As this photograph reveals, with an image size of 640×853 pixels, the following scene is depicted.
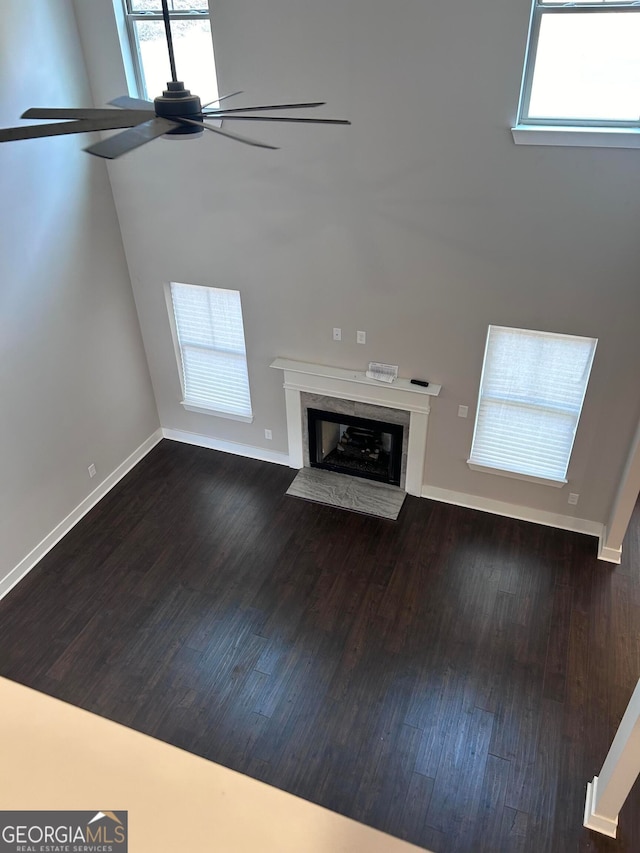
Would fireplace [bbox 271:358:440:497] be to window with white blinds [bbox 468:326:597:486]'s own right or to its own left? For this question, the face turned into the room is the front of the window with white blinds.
on its right

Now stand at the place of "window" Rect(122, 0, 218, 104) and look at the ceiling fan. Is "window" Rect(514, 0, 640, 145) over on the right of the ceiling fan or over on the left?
left

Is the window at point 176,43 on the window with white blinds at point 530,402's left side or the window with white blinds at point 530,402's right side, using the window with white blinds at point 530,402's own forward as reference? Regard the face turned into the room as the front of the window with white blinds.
on its right

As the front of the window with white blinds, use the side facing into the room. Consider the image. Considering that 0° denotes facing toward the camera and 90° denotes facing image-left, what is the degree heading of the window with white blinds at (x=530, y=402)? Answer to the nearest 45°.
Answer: approximately 0°

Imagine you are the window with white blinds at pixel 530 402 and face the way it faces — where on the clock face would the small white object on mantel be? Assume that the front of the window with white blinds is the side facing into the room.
The small white object on mantel is roughly at 3 o'clock from the window with white blinds.

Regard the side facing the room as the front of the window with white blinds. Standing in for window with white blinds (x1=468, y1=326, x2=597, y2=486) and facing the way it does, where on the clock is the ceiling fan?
The ceiling fan is roughly at 1 o'clock from the window with white blinds.

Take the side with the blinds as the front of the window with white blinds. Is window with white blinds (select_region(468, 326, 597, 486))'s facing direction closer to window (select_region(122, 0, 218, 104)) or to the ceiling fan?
the ceiling fan
